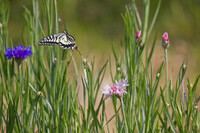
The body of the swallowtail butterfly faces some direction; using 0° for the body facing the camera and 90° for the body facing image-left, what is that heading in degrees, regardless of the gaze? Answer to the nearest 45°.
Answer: approximately 90°
